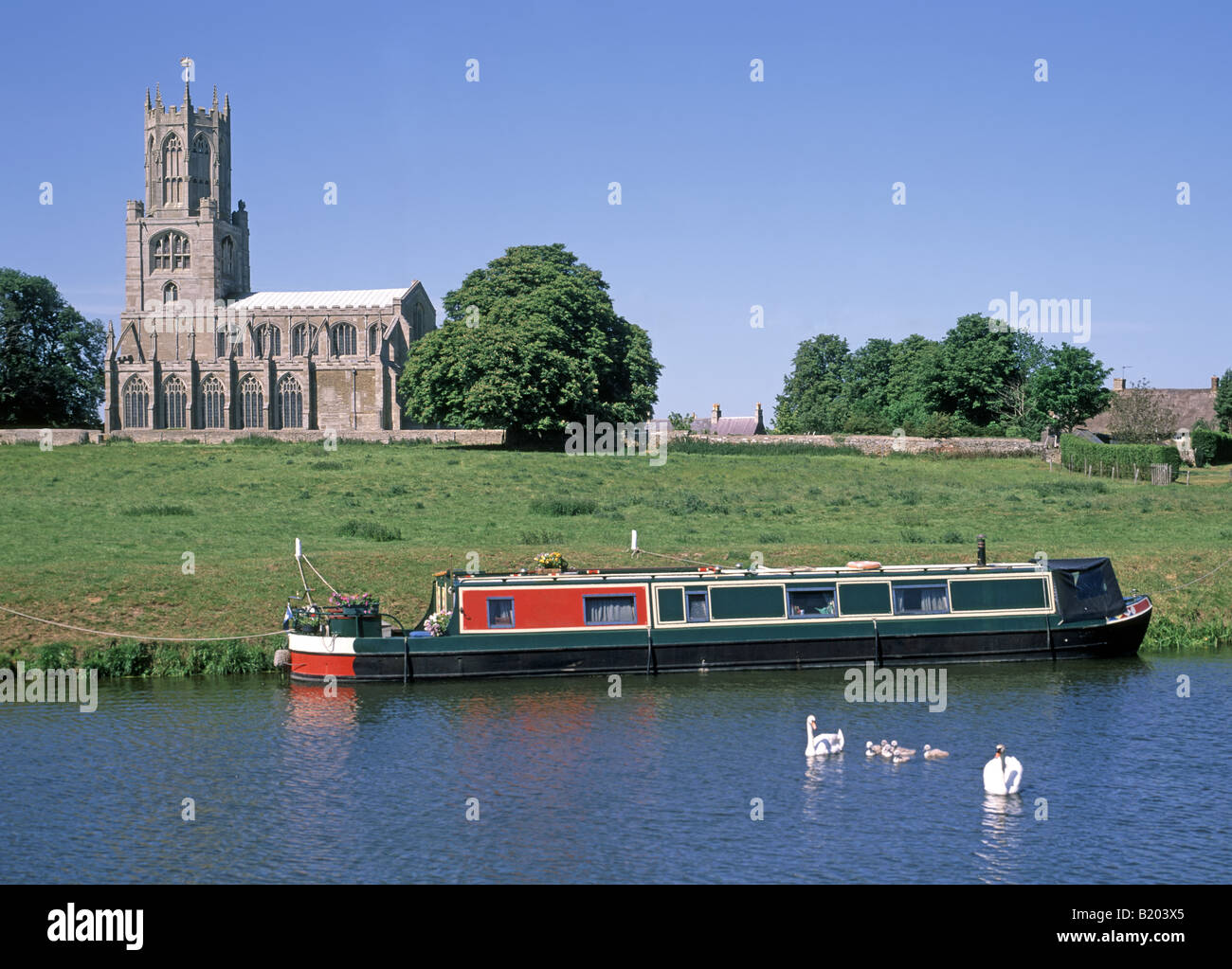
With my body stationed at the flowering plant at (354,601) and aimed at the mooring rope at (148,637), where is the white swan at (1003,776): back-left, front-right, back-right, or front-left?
back-left

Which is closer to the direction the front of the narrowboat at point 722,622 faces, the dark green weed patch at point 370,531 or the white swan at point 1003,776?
the white swan

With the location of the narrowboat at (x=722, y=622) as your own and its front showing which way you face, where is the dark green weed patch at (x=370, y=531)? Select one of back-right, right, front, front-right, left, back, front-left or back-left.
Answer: back-left

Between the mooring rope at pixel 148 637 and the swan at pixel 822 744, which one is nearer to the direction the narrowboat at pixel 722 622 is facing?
the swan

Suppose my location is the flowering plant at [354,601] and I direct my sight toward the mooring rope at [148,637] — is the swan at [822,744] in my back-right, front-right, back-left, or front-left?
back-left

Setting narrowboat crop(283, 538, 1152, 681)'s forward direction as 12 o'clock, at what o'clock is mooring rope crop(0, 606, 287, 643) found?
The mooring rope is roughly at 6 o'clock from the narrowboat.

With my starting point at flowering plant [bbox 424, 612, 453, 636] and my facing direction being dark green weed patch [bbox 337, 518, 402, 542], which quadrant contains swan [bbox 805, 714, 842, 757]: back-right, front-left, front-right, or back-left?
back-right

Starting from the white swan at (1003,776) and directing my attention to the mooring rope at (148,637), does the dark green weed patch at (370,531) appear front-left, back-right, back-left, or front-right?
front-right

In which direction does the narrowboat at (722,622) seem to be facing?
to the viewer's right

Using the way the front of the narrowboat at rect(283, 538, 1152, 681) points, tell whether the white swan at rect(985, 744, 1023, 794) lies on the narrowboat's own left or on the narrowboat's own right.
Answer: on the narrowboat's own right

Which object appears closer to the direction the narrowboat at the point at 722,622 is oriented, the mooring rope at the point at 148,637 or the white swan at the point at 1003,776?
the white swan

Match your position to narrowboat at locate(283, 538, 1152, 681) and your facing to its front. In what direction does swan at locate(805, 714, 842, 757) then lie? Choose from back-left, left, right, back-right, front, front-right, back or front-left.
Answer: right
